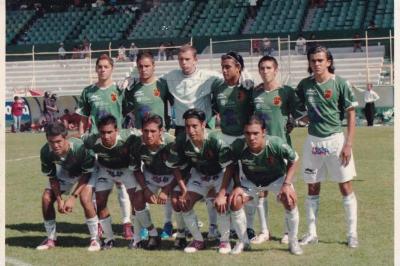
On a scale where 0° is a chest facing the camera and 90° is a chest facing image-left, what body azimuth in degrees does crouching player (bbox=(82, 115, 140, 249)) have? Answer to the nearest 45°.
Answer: approximately 0°

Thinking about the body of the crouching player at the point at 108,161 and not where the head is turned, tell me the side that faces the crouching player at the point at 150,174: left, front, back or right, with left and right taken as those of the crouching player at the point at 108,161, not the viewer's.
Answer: left

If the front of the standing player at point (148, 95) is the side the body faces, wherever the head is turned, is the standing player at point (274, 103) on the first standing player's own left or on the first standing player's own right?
on the first standing player's own left

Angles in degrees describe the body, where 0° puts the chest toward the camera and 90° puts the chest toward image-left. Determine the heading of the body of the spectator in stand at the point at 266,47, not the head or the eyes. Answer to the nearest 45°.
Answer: approximately 0°
